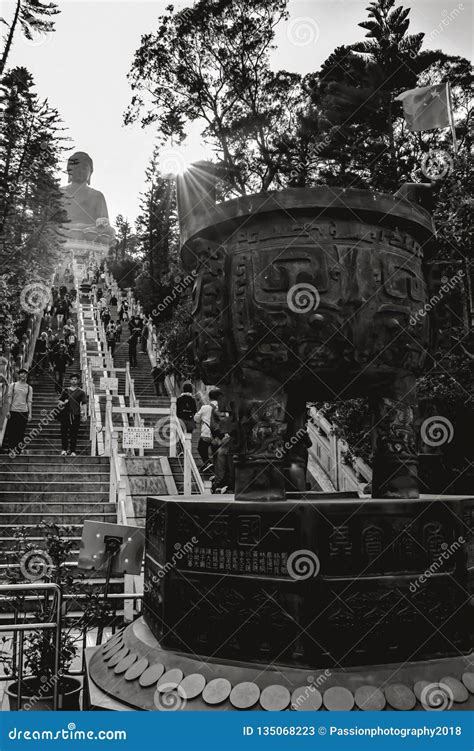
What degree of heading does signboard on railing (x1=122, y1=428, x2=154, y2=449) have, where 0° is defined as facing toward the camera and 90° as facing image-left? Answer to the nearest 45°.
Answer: approximately 0°

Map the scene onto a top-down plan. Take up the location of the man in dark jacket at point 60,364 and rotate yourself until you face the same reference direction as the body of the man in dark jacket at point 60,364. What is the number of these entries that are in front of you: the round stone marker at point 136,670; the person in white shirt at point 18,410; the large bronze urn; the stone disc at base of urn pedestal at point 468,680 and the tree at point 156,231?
4

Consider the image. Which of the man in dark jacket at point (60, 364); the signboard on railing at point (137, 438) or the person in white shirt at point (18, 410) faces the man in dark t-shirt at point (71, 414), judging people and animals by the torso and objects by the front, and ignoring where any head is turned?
the man in dark jacket at point (60, 364)

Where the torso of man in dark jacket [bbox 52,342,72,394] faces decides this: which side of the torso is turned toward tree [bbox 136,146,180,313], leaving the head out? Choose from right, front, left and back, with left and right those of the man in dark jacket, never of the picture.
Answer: back

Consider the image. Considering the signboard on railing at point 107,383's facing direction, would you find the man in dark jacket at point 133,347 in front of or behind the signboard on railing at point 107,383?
behind

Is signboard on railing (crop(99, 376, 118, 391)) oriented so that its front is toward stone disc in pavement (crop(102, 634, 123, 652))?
yes

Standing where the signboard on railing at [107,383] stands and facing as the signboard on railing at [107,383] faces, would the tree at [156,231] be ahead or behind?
behind
